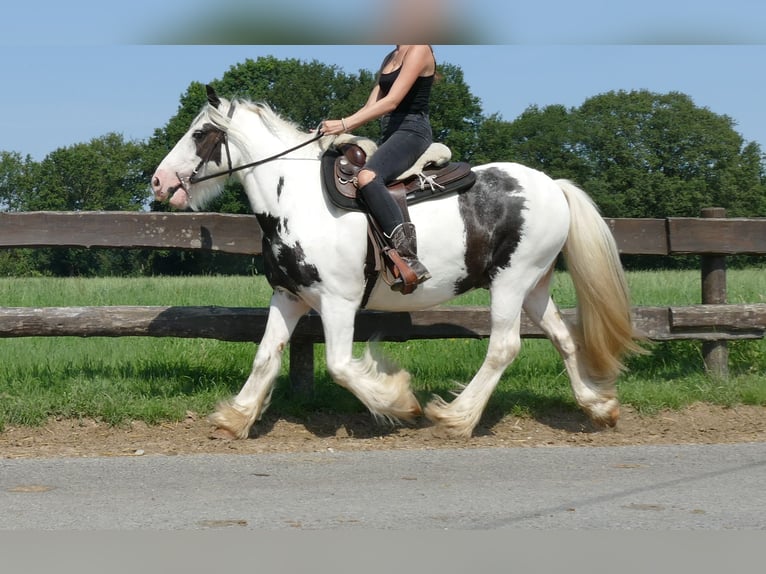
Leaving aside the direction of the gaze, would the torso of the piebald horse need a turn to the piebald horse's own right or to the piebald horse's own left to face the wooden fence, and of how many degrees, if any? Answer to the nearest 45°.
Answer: approximately 45° to the piebald horse's own right

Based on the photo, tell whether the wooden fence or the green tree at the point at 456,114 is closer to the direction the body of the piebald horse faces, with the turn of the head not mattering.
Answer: the wooden fence

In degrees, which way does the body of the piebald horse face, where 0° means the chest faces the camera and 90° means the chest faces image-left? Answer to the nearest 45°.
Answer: approximately 90°

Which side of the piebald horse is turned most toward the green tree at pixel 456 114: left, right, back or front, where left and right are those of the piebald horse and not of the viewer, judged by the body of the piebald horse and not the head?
right
